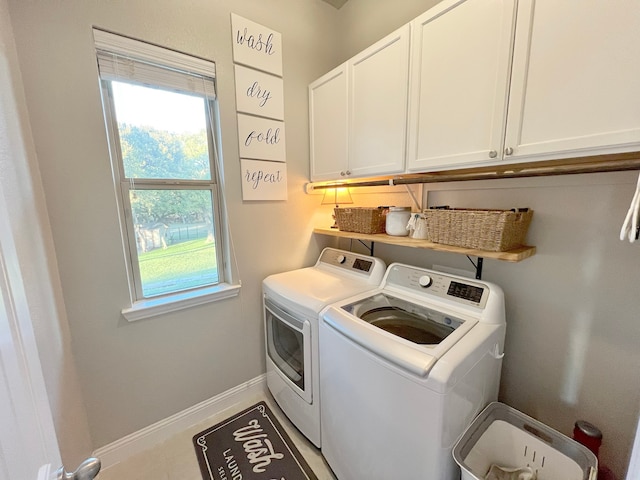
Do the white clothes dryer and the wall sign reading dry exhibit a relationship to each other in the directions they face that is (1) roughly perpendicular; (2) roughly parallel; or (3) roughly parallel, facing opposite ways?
roughly perpendicular

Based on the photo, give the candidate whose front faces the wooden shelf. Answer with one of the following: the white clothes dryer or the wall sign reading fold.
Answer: the wall sign reading fold

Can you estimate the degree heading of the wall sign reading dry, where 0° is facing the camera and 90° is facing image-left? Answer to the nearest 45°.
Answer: approximately 315°

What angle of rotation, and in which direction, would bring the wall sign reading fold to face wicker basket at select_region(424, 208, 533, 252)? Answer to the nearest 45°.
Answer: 0° — it already faces it

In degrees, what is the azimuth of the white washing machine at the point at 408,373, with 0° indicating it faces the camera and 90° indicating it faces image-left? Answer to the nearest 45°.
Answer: approximately 45°

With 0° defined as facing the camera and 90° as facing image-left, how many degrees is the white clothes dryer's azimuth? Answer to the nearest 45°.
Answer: approximately 45°

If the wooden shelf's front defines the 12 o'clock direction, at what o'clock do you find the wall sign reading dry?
The wall sign reading dry is roughly at 2 o'clock from the wooden shelf.

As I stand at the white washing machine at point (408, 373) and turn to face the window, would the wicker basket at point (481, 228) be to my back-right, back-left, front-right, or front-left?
back-right

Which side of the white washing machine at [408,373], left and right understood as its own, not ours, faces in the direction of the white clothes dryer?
right

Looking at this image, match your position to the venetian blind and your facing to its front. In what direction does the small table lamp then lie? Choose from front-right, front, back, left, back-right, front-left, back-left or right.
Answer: front-left

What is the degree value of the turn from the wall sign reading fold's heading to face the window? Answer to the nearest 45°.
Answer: approximately 135° to its right

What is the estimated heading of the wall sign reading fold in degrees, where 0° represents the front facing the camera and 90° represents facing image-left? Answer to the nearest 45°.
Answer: approximately 315°
